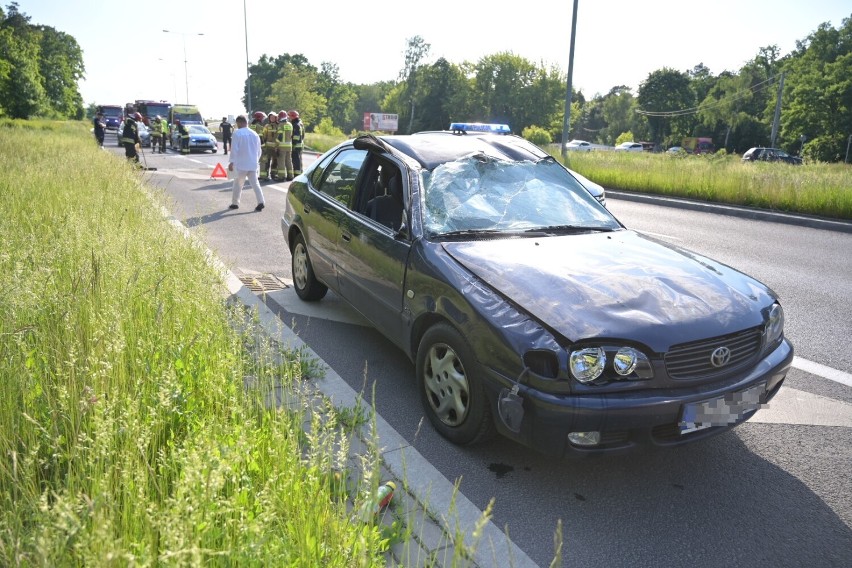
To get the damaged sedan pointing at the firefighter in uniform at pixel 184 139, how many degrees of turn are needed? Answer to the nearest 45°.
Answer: approximately 180°

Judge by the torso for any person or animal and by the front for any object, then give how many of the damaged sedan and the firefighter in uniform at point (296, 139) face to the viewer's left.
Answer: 1

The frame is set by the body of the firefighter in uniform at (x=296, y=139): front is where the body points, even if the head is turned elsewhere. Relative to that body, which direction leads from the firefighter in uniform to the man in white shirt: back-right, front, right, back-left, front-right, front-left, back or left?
left

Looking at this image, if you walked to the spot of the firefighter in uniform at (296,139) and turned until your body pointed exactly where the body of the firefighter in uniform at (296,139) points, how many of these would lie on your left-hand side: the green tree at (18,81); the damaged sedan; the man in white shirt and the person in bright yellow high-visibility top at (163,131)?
2

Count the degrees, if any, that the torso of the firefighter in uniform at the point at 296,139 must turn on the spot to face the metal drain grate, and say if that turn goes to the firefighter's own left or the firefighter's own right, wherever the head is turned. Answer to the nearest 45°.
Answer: approximately 90° to the firefighter's own left

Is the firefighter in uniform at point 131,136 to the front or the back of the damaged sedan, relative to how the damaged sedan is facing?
to the back

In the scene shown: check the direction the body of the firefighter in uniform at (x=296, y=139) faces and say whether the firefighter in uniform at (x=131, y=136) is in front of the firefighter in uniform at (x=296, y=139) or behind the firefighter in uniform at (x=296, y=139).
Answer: in front

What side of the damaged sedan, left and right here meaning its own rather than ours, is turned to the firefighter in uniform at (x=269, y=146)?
back

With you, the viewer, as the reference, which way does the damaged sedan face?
facing the viewer and to the right of the viewer

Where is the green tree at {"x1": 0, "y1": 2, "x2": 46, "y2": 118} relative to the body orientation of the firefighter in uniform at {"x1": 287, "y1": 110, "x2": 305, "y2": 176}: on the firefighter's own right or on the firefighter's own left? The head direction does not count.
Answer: on the firefighter's own right

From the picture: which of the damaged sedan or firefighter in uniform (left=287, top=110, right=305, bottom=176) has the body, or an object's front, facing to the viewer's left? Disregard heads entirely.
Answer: the firefighter in uniform

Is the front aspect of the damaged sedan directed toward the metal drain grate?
no
